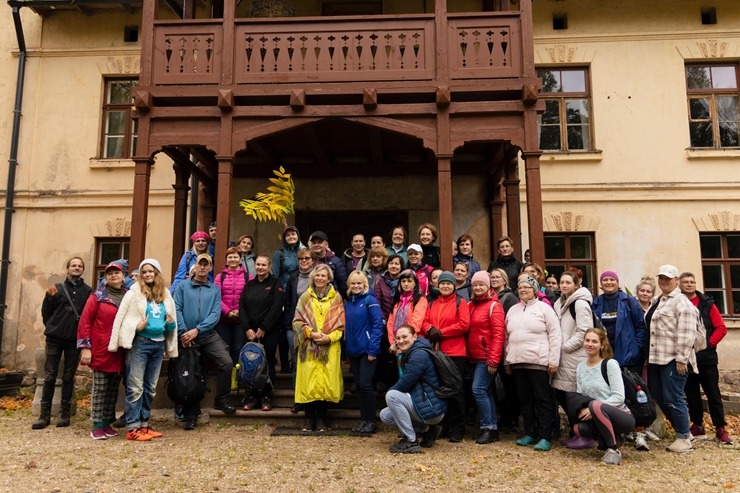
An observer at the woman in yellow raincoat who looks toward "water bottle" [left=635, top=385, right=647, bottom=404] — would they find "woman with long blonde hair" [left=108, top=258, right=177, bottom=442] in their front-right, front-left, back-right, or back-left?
back-right

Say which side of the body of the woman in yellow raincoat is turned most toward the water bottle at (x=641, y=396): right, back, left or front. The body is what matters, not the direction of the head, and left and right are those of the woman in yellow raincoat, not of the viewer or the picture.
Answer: left

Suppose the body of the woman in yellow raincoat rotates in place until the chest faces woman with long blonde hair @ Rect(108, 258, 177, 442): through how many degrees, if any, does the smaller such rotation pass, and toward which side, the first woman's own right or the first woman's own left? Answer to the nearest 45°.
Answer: approximately 90° to the first woman's own right

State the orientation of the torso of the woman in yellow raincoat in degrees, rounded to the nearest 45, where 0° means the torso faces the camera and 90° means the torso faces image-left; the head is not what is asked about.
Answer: approximately 0°
